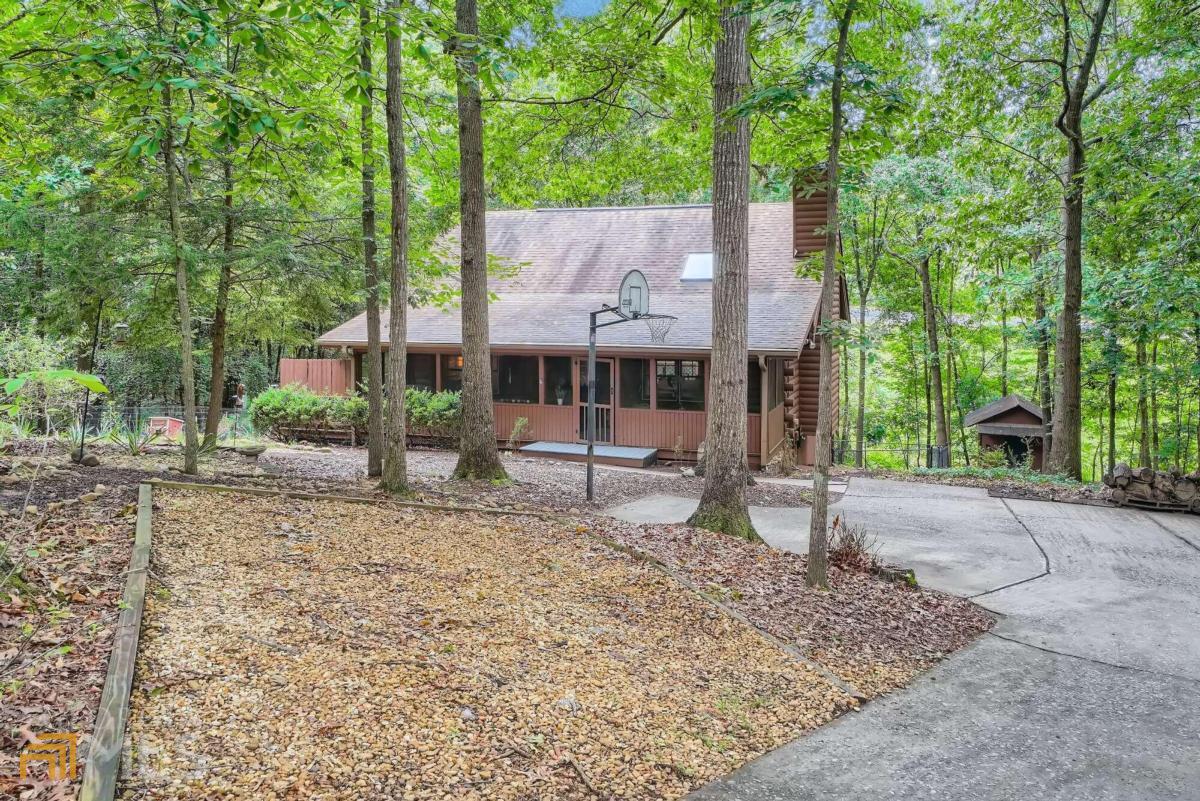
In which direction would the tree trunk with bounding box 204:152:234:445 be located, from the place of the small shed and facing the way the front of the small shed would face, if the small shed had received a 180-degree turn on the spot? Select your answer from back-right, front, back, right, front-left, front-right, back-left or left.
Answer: back-left

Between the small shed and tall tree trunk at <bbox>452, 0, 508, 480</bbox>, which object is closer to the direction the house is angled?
the tall tree trunk

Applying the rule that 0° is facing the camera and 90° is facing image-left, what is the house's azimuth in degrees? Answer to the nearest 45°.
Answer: approximately 0°

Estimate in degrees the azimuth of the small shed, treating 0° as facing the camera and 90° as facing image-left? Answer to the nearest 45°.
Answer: approximately 0°

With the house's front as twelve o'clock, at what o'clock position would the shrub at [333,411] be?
The shrub is roughly at 3 o'clock from the house.

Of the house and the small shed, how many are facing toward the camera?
2

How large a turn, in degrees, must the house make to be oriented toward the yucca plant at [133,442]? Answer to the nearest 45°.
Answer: approximately 45° to its right

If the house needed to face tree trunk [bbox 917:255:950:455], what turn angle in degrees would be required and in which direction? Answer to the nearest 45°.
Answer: approximately 135° to its left

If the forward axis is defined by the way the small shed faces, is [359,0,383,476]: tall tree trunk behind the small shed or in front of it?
in front

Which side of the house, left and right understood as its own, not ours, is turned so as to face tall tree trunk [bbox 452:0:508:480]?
front

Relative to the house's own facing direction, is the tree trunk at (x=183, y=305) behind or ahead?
ahead

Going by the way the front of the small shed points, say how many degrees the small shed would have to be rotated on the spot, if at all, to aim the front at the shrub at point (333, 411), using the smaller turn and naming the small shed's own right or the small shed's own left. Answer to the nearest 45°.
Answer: approximately 45° to the small shed's own right

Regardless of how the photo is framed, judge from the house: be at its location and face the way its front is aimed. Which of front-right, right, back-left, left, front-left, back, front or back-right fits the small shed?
left

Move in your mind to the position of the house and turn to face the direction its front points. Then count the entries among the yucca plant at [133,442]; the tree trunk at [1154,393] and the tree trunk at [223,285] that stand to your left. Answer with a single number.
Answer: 1

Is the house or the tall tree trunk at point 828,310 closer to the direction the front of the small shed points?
the tall tree trunk
